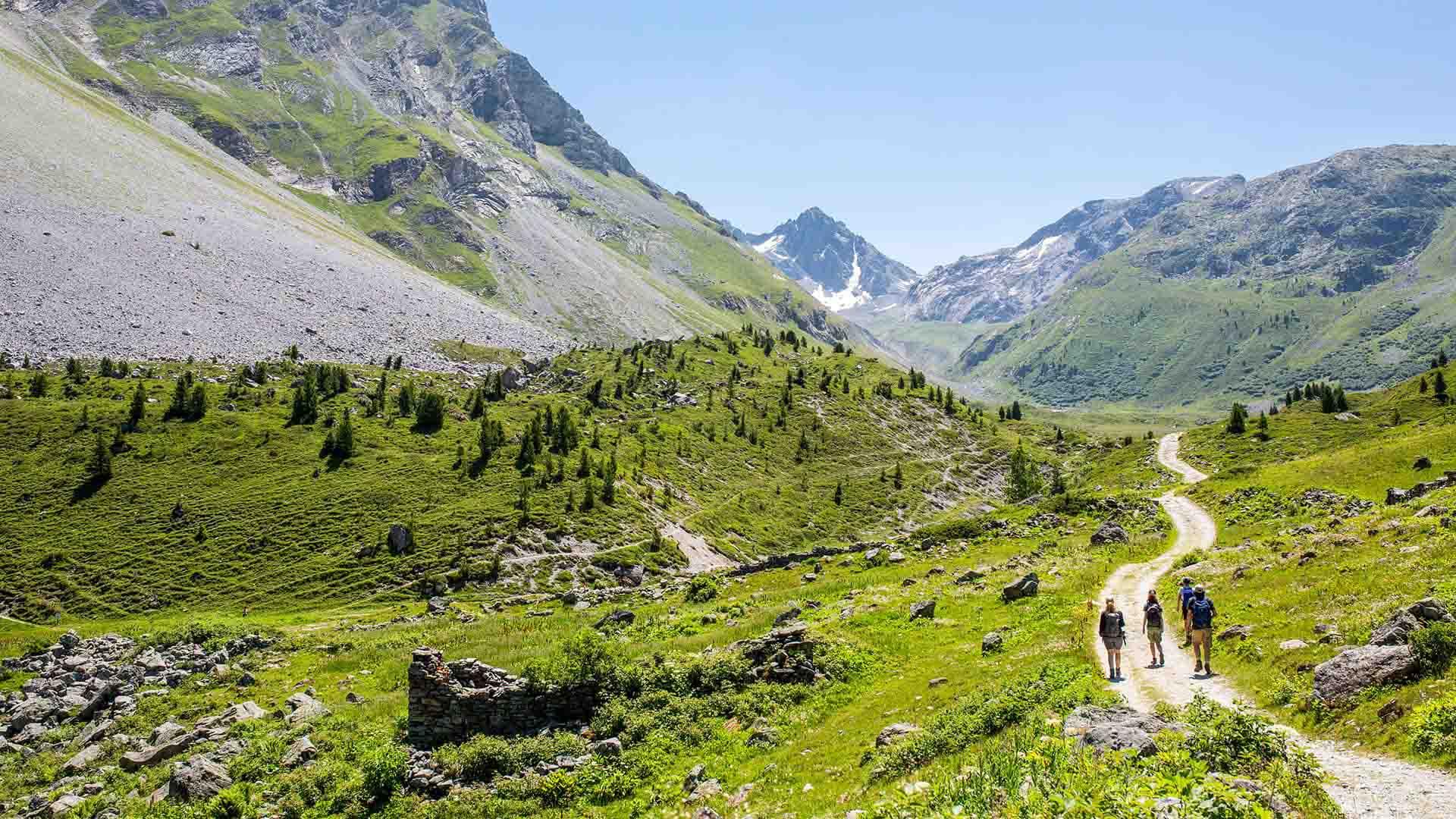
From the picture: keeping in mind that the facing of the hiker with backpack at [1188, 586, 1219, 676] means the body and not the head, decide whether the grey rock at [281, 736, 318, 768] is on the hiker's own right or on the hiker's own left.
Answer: on the hiker's own left

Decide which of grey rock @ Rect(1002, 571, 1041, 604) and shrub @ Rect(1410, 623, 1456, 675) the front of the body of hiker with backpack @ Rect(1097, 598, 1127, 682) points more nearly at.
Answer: the grey rock

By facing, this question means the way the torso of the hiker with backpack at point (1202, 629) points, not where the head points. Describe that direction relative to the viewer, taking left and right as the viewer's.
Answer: facing away from the viewer

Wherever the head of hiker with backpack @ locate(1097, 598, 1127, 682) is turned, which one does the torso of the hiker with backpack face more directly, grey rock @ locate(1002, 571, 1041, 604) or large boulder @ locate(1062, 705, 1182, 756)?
the grey rock

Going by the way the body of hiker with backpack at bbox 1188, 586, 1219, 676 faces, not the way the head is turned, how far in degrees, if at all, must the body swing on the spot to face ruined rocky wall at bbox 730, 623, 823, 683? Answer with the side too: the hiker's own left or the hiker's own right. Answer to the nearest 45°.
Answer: approximately 90° to the hiker's own left

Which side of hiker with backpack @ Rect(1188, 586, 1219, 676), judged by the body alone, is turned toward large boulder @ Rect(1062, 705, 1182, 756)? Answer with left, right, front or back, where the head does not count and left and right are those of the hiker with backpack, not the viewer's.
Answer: back

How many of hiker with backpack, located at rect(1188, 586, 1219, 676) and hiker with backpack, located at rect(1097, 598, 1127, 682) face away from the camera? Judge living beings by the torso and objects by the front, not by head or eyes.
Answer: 2

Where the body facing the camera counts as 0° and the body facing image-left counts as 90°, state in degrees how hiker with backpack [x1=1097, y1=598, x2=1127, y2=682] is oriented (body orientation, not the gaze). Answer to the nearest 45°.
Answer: approximately 180°

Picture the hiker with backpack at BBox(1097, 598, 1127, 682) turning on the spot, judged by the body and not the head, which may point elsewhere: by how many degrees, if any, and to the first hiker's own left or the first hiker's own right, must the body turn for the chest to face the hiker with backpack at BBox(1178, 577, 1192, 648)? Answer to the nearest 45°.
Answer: approximately 45° to the first hiker's own right

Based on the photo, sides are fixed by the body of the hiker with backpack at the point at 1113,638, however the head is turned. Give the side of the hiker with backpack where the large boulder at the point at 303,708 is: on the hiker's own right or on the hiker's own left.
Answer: on the hiker's own left

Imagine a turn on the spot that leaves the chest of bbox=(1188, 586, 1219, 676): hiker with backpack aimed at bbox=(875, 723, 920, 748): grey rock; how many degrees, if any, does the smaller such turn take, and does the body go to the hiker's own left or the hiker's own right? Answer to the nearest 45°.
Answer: approximately 135° to the hiker's own left

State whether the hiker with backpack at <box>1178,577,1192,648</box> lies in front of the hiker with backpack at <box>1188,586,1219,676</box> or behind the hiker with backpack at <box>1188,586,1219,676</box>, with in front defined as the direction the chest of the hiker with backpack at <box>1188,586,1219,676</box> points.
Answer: in front

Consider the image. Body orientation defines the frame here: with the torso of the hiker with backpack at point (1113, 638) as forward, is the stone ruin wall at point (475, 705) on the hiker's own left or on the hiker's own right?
on the hiker's own left
